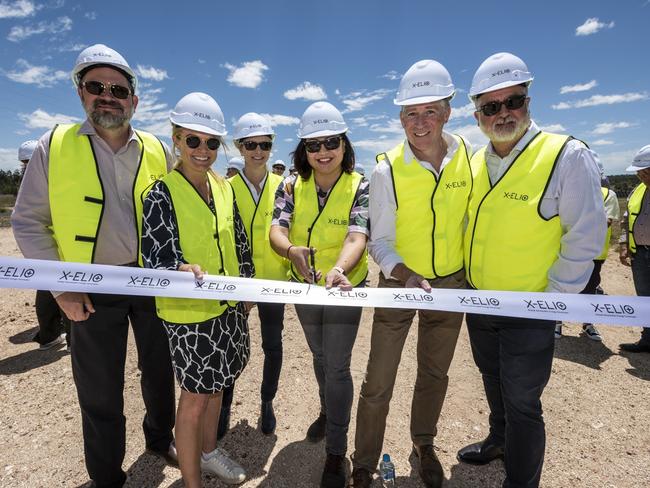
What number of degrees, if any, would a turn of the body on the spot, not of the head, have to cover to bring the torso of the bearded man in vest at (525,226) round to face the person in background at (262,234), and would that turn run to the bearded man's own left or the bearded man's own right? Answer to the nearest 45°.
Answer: approximately 45° to the bearded man's own right

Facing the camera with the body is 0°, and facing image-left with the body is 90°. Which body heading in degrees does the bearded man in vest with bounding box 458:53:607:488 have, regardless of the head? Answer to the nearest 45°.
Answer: approximately 45°

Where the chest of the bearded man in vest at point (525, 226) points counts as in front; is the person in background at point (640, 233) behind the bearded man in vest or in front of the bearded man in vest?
behind

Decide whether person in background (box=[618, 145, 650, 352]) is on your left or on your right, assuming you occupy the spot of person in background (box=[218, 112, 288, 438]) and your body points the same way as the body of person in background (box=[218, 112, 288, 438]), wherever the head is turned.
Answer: on your left

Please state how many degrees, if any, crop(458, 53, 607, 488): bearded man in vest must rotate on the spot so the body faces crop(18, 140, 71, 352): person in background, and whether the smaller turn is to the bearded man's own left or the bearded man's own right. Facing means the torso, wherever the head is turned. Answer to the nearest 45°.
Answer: approximately 45° to the bearded man's own right

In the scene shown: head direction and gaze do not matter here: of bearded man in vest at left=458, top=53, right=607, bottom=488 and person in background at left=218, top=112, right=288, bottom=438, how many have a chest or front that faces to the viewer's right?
0

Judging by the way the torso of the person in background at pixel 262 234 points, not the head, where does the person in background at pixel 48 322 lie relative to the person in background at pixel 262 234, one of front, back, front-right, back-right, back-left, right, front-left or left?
back-right

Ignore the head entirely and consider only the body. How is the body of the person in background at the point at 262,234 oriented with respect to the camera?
toward the camera
